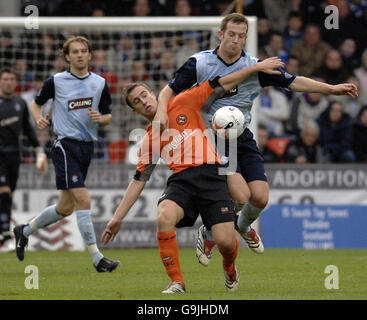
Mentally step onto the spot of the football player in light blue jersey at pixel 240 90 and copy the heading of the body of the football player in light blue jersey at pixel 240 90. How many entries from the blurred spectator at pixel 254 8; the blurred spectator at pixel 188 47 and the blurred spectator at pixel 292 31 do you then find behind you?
3

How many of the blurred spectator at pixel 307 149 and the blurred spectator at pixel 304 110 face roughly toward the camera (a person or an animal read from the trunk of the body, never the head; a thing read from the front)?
2

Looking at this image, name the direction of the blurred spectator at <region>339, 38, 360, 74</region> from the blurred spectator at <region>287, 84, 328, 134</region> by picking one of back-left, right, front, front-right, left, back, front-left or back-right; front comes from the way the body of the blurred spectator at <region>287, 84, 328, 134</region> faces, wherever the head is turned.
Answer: back-left

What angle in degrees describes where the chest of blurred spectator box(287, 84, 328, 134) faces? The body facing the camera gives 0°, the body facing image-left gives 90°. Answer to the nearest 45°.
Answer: approximately 0°
